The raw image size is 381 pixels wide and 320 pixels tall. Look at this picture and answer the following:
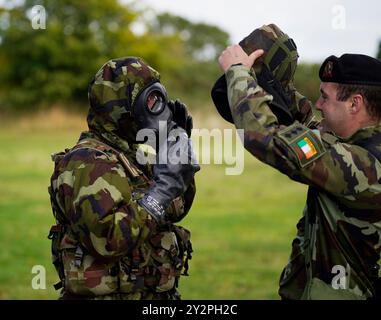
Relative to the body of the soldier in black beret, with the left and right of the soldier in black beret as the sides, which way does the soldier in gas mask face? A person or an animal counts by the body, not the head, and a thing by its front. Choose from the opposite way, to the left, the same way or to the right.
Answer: the opposite way

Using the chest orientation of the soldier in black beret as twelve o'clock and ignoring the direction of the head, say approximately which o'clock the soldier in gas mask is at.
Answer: The soldier in gas mask is roughly at 12 o'clock from the soldier in black beret.

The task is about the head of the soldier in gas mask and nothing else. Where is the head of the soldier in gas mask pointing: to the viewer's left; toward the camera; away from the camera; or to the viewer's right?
to the viewer's right

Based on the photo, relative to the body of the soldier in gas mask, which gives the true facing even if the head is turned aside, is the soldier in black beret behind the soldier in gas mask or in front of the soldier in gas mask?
in front

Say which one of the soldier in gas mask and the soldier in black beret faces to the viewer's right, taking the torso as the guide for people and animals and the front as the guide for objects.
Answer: the soldier in gas mask

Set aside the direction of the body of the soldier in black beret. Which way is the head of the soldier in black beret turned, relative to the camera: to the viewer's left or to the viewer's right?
to the viewer's left

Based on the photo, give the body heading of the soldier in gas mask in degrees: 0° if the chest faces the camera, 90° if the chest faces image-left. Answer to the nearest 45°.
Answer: approximately 270°

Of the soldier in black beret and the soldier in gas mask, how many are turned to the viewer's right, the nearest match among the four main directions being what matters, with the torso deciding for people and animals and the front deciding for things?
1

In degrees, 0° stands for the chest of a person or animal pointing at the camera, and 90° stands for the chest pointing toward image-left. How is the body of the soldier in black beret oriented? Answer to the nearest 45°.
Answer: approximately 90°
